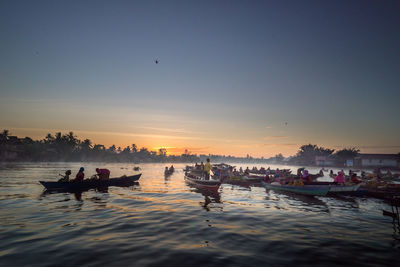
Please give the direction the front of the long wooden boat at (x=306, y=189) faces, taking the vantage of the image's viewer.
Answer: facing to the left of the viewer

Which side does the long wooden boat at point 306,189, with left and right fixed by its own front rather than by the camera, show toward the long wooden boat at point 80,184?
front

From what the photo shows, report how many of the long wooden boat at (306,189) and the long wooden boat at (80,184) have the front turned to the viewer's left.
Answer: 1
